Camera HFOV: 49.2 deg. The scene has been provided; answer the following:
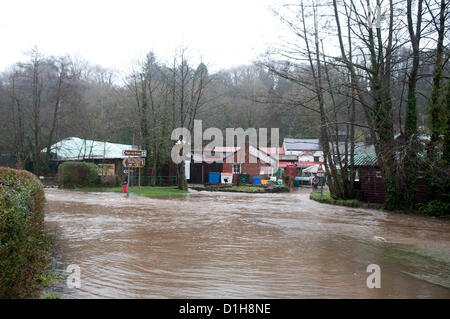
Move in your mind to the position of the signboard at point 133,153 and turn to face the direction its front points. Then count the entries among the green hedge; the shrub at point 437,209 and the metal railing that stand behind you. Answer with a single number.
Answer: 1

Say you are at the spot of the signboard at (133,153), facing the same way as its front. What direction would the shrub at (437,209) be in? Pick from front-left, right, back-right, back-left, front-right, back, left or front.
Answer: front-left

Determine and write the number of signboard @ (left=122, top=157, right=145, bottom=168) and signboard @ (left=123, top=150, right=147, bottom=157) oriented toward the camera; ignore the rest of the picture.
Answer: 2

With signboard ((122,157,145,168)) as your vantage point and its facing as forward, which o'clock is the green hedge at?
The green hedge is roughly at 12 o'clock from the signboard.

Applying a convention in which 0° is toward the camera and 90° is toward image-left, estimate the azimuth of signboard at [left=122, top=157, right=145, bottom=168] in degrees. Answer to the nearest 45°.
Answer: approximately 0°

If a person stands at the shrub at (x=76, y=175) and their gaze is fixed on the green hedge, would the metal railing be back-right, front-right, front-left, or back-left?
back-left

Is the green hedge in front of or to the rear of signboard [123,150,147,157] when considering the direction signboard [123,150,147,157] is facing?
in front

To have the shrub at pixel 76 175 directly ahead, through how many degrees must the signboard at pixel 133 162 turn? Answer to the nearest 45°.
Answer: approximately 135° to its right

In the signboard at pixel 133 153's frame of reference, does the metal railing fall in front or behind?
behind

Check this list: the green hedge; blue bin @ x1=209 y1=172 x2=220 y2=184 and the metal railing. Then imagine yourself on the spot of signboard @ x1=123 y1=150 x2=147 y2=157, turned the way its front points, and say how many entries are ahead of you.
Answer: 1

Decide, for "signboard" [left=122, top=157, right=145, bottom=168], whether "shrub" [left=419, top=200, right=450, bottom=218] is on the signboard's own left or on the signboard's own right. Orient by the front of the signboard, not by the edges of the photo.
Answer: on the signboard's own left
